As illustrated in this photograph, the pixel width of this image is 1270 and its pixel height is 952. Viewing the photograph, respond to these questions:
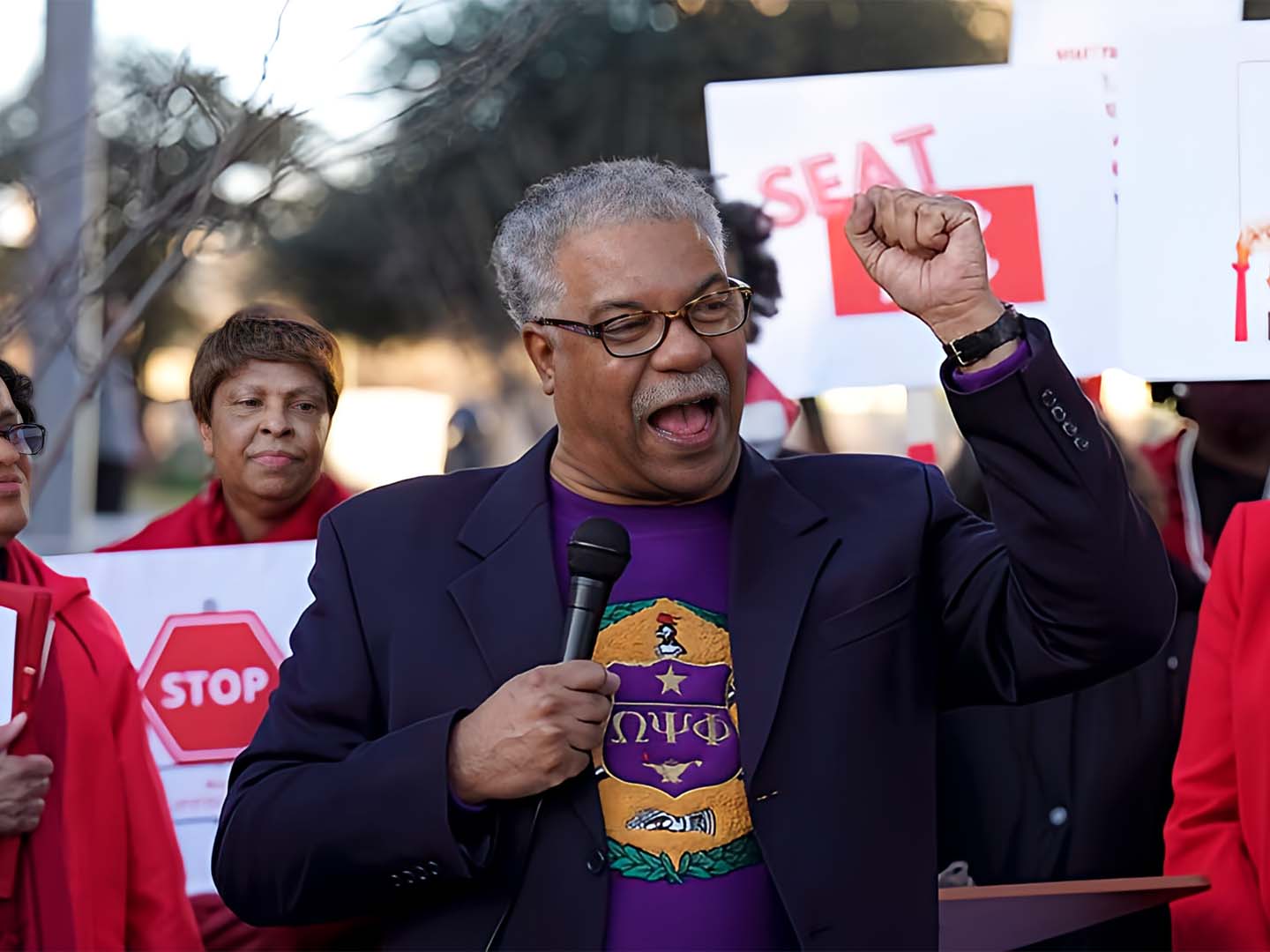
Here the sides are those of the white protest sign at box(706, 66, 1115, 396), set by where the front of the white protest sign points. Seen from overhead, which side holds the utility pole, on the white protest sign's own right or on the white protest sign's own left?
on the white protest sign's own right

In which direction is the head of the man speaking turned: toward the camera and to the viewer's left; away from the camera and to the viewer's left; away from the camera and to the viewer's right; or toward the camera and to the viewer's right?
toward the camera and to the viewer's right

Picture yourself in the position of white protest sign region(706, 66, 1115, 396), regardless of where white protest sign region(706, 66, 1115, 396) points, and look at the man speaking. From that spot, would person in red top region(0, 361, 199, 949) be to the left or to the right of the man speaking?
right

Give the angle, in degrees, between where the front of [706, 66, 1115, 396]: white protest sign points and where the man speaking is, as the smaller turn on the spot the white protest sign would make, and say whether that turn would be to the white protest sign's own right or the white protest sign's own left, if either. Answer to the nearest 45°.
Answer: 0° — it already faces them

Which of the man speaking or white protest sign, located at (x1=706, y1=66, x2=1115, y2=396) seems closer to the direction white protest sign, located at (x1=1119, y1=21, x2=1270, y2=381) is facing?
the man speaking

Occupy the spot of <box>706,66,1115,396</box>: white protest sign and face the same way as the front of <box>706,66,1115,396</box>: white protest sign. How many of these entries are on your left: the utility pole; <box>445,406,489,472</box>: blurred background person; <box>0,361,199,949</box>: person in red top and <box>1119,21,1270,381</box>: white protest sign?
1

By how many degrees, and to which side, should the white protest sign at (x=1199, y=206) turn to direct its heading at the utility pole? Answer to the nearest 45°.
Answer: approximately 90° to its right

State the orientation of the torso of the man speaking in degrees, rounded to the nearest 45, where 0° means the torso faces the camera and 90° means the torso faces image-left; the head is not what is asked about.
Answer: approximately 0°

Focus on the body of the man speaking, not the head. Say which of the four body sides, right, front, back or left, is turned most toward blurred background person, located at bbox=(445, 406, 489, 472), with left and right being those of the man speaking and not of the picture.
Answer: back

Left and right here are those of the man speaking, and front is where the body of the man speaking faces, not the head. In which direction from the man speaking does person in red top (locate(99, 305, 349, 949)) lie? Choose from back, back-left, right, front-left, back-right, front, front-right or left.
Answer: back-right

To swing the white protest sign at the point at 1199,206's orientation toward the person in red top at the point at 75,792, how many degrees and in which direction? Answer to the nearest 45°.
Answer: approximately 45° to its right
